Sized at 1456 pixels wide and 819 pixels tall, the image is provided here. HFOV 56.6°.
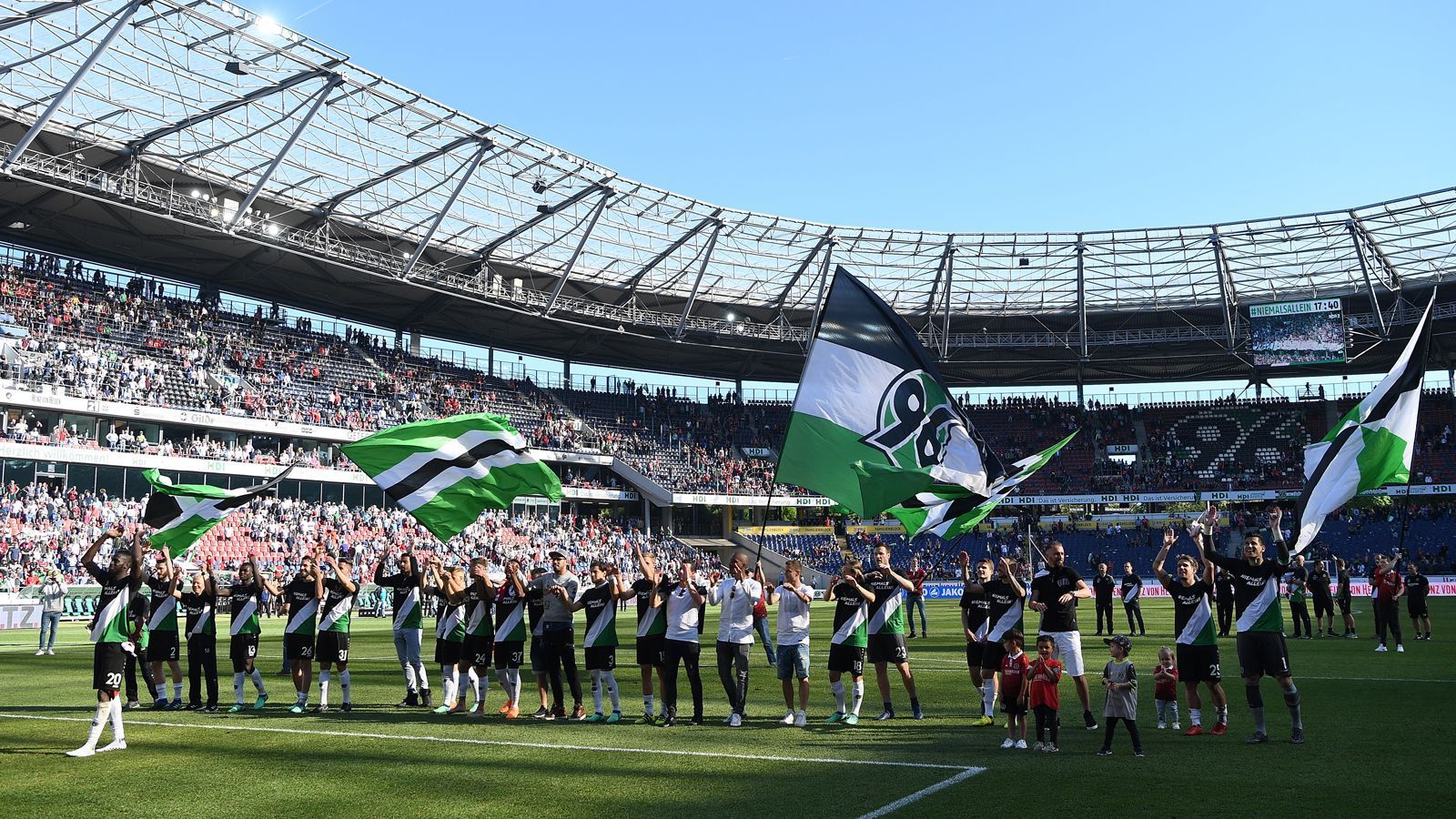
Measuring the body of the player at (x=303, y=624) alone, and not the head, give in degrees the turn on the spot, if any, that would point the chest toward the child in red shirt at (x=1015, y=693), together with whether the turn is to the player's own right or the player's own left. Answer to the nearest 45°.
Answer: approximately 90° to the player's own left

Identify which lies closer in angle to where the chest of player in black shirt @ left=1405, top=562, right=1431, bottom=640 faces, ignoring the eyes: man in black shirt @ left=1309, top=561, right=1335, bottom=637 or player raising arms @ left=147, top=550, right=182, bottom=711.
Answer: the player raising arms

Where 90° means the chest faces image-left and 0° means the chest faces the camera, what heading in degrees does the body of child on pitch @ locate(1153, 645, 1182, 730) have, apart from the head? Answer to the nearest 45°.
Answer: approximately 0°

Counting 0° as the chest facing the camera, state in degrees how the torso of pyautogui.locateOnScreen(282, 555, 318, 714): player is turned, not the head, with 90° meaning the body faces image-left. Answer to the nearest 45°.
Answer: approximately 45°

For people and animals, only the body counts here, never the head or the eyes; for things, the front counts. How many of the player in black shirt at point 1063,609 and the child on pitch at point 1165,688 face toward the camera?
2
